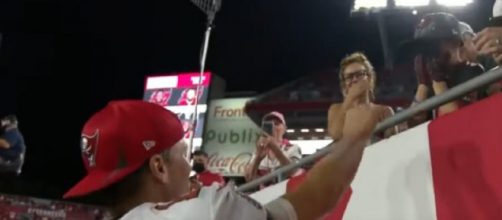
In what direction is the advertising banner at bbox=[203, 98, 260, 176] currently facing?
toward the camera

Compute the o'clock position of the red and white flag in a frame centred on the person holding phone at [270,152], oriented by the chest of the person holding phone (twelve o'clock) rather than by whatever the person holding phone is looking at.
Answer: The red and white flag is roughly at 10 o'clock from the person holding phone.

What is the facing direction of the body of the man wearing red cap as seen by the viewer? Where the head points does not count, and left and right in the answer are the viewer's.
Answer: facing away from the viewer and to the right of the viewer

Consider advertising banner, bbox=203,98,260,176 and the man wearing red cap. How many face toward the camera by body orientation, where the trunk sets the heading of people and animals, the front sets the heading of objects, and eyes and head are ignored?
1

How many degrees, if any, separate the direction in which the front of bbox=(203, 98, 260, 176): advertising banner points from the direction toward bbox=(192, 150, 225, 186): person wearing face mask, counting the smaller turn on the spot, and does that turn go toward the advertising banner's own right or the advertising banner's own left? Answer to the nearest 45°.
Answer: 0° — it already faces them

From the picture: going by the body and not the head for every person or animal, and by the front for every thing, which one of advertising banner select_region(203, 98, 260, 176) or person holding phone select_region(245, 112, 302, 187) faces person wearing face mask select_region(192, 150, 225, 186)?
the advertising banner

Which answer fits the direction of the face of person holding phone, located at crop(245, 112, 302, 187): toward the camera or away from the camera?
toward the camera

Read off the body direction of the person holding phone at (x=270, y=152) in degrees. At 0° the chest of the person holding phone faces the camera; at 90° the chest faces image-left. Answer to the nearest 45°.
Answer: approximately 45°

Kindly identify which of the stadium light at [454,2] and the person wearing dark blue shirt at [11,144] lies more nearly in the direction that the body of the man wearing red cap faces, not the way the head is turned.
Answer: the stadium light

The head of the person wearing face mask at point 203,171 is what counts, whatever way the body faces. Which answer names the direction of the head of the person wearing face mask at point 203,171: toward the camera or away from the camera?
toward the camera

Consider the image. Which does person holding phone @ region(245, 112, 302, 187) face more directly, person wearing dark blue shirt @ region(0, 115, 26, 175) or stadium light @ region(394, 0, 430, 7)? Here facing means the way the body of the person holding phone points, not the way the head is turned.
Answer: the person wearing dark blue shirt

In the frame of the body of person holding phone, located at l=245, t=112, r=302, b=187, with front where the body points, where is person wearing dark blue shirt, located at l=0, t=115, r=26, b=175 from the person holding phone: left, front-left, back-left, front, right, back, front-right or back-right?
right

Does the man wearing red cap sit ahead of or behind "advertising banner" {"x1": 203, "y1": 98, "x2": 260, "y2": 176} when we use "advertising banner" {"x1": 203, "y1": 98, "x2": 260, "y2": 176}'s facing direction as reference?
ahead
